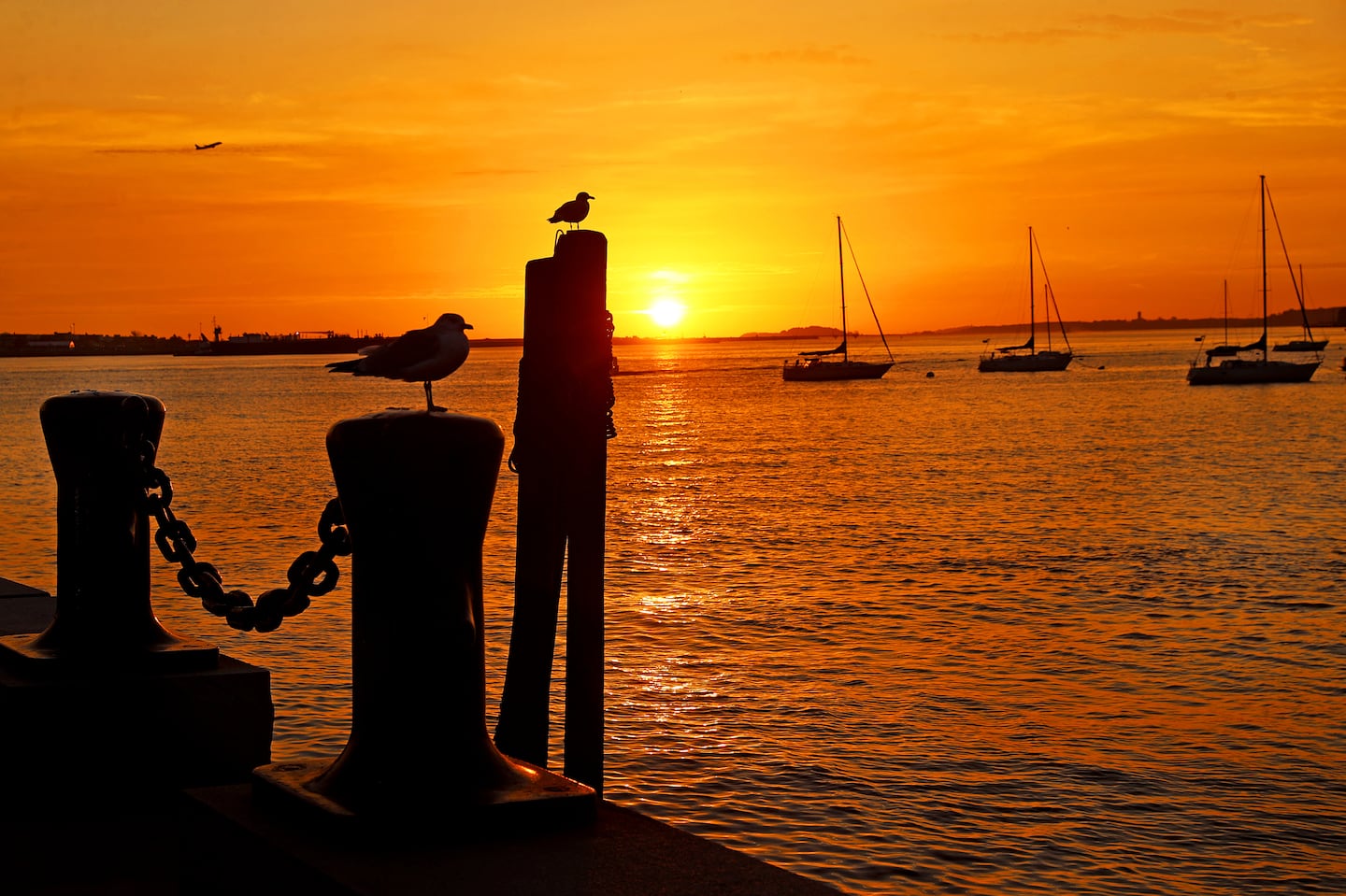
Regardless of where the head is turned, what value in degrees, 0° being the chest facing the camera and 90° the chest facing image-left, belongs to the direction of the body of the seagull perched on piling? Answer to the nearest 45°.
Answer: approximately 270°

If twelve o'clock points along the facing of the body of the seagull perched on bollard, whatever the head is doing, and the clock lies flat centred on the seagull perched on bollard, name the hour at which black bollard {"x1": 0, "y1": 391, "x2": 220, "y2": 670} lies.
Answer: The black bollard is roughly at 7 o'clock from the seagull perched on bollard.

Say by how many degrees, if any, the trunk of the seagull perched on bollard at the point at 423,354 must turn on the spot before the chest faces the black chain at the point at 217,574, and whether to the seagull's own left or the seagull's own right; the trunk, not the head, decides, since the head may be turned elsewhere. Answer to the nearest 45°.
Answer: approximately 135° to the seagull's own left

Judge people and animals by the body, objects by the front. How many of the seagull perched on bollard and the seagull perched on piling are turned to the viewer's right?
2

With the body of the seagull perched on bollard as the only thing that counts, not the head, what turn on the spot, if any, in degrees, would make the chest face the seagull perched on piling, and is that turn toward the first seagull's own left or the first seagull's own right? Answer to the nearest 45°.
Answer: approximately 45° to the first seagull's own left

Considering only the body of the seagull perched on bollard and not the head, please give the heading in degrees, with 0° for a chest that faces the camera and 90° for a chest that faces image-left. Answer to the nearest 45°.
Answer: approximately 270°
